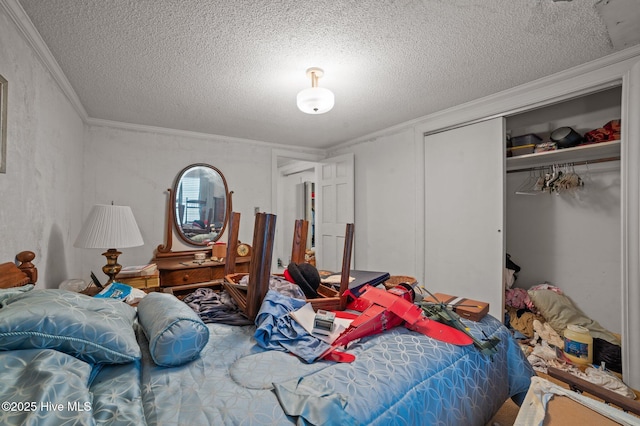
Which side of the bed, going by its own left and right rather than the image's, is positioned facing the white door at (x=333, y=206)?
left

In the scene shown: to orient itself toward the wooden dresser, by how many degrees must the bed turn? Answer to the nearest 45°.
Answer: approximately 90° to its left

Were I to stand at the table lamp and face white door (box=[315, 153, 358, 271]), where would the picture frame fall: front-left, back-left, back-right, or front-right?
back-right

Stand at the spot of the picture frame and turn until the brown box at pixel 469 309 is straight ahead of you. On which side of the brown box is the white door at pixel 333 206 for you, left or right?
left

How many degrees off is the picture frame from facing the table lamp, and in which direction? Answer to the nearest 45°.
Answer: approximately 45° to its left

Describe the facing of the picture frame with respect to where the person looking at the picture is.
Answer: facing to the right of the viewer

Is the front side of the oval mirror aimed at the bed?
yes

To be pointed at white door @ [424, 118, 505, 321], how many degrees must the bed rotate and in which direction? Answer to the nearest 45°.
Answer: approximately 45° to its left

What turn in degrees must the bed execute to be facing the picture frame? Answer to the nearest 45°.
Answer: approximately 135° to its left

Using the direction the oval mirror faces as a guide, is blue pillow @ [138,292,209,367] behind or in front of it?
in front

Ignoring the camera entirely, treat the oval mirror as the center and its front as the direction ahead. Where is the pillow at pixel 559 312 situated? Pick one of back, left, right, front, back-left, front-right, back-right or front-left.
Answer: front-left

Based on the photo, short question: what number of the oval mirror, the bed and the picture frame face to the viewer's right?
2

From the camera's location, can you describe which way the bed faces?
facing to the right of the viewer

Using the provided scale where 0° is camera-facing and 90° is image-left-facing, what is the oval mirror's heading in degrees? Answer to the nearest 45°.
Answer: approximately 0°

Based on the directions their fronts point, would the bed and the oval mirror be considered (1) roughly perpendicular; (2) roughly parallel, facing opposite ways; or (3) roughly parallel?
roughly perpendicular
